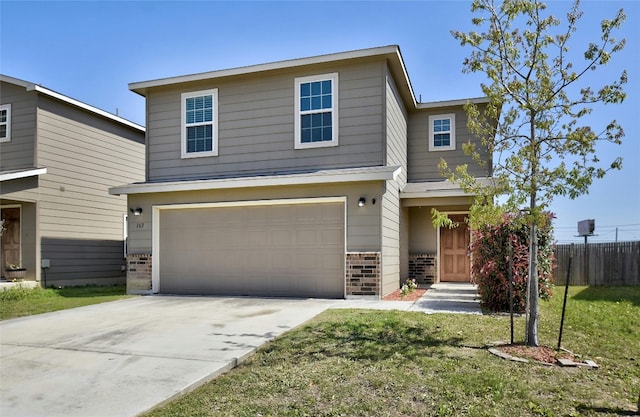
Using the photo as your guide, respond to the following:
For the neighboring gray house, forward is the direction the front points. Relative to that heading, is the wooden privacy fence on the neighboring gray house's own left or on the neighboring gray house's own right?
on the neighboring gray house's own left

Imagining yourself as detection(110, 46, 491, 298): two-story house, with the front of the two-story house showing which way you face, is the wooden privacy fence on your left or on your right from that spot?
on your left

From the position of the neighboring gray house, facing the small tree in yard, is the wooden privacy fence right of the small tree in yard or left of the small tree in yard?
left

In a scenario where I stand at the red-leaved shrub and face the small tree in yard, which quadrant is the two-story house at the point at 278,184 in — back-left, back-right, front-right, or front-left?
back-right

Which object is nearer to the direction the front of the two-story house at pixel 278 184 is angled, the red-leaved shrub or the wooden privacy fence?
the red-leaved shrub

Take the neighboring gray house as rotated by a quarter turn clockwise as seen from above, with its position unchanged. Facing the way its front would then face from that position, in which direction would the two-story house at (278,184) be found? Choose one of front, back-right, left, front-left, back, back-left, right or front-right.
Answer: back

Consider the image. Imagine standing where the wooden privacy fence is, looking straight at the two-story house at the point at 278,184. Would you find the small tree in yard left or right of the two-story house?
left

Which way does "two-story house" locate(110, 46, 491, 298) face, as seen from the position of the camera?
facing the viewer
